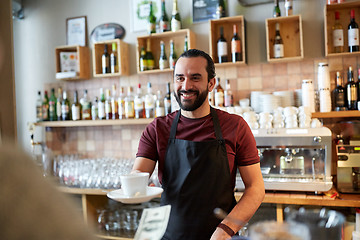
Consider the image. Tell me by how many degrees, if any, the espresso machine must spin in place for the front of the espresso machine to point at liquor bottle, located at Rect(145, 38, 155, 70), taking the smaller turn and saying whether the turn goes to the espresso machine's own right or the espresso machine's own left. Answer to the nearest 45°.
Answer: approximately 135° to the espresso machine's own right

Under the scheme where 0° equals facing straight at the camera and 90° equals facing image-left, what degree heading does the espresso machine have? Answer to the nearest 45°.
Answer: approximately 0°

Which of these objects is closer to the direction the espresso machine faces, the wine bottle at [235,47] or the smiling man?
the smiling man

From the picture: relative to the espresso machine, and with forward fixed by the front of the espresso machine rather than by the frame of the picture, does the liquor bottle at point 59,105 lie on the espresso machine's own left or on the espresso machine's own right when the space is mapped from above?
on the espresso machine's own right

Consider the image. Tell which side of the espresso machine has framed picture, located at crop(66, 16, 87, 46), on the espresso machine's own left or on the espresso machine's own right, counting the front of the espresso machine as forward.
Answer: on the espresso machine's own right
